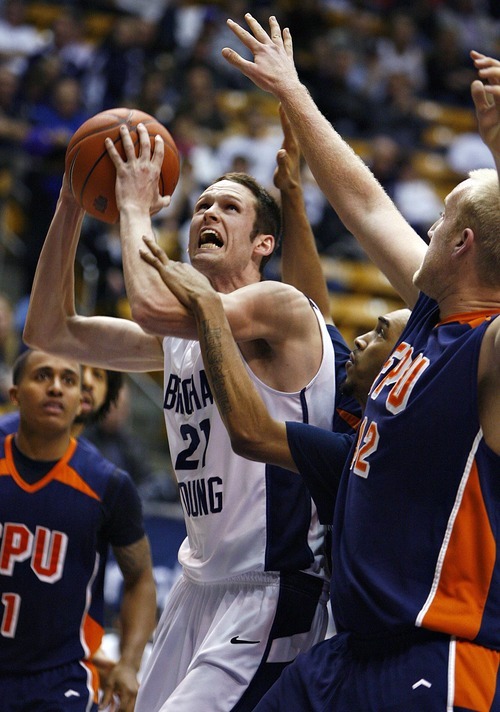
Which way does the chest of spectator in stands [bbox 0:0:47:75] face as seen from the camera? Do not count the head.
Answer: toward the camera

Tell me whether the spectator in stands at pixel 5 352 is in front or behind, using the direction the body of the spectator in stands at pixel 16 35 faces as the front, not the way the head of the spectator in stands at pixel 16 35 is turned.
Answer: in front

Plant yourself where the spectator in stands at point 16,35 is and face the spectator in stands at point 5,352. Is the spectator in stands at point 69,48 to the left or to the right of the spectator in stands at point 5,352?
left

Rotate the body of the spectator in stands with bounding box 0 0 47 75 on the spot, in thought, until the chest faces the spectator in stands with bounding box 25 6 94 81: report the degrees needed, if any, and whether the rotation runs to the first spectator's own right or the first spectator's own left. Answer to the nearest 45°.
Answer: approximately 45° to the first spectator's own left
